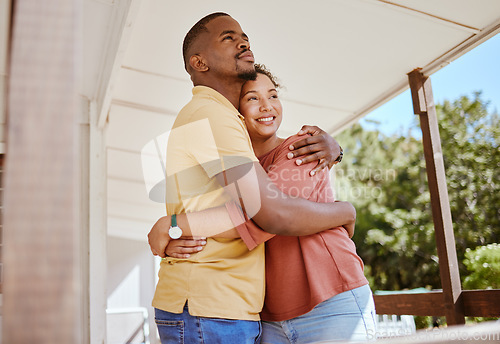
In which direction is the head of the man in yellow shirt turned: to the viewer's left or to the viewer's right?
to the viewer's right

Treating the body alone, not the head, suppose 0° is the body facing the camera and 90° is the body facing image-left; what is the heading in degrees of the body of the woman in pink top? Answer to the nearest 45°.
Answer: approximately 45°

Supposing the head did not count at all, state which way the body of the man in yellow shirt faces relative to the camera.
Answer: to the viewer's right

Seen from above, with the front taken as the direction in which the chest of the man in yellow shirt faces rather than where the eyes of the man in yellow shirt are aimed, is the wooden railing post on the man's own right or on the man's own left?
on the man's own left

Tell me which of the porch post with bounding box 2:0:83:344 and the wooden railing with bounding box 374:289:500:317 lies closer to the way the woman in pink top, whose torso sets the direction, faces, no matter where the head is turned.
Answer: the porch post

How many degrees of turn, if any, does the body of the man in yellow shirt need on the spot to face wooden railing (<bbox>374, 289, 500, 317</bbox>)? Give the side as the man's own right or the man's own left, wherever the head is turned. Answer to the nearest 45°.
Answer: approximately 45° to the man's own left

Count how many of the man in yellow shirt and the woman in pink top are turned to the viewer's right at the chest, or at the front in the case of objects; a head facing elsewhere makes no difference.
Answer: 1
